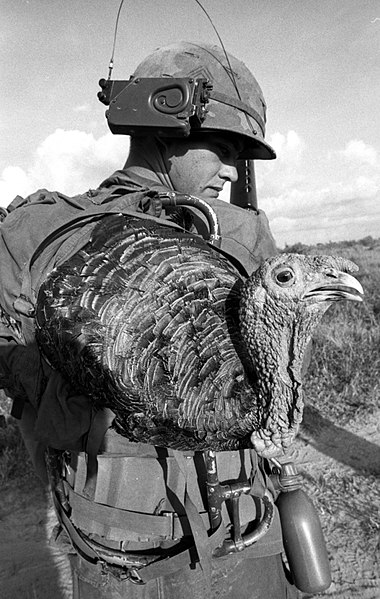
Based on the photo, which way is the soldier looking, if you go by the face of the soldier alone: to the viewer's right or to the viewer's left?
to the viewer's right

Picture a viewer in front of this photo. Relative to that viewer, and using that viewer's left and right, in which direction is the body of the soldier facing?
facing away from the viewer and to the right of the viewer
